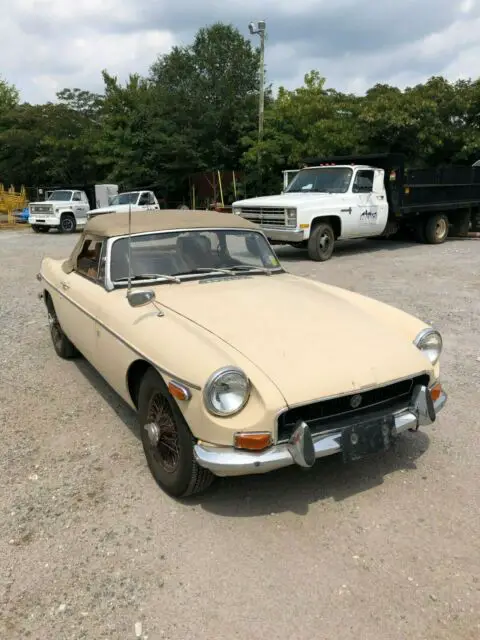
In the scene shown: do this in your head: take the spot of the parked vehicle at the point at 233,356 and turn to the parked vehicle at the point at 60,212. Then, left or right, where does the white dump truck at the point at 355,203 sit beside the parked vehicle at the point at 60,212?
right

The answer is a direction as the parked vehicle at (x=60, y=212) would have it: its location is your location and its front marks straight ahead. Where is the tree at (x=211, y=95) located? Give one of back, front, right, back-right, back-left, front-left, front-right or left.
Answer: back

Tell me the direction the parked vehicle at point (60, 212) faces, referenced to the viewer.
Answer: facing the viewer and to the left of the viewer

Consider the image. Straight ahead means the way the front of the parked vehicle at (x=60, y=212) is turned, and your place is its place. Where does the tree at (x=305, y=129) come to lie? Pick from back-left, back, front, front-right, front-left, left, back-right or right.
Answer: back-left

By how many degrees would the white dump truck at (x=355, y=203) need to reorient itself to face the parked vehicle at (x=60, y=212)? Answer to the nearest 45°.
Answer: approximately 90° to its right

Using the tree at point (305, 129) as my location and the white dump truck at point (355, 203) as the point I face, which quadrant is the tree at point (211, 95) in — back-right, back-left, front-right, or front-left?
back-right

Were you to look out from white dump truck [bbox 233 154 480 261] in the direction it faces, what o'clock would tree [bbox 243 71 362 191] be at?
The tree is roughly at 4 o'clock from the white dump truck.

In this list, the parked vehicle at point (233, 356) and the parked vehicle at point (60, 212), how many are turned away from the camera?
0

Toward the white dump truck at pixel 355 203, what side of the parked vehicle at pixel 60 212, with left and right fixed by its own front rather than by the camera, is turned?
left

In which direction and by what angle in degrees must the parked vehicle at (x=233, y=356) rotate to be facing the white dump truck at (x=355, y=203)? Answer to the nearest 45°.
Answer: approximately 135° to its left

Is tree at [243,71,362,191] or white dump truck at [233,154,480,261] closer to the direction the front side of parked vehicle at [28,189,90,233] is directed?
the white dump truck

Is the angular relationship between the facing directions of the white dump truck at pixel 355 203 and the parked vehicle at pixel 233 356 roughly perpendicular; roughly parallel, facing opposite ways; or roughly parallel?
roughly perpendicular

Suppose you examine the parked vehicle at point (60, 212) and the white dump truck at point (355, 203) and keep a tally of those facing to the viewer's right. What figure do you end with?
0

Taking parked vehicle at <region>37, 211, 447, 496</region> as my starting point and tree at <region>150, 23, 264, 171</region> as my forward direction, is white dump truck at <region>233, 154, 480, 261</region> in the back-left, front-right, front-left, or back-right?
front-right

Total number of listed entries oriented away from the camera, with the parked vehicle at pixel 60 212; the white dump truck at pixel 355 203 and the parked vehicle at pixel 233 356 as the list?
0

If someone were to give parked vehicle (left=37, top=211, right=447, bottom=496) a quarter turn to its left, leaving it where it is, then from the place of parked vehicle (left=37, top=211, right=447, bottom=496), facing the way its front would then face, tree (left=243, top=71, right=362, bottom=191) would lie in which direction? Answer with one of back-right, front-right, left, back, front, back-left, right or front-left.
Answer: front-left

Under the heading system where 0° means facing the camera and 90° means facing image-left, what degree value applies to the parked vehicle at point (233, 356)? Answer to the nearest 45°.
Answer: approximately 315°

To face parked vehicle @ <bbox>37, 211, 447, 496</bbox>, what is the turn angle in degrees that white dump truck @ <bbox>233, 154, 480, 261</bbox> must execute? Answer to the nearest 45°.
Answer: approximately 45° to its left
